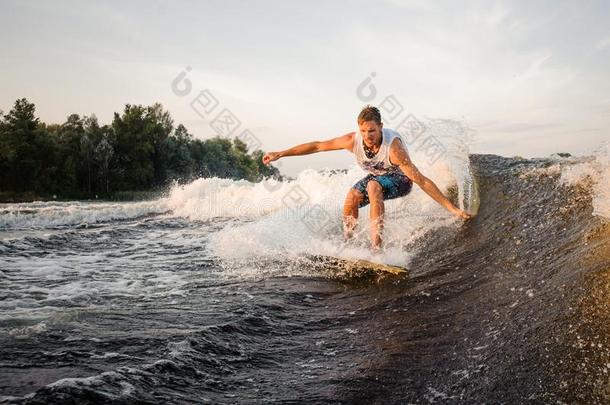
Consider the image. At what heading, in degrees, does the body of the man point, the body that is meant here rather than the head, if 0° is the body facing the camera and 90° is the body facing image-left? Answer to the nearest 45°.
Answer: approximately 45°
